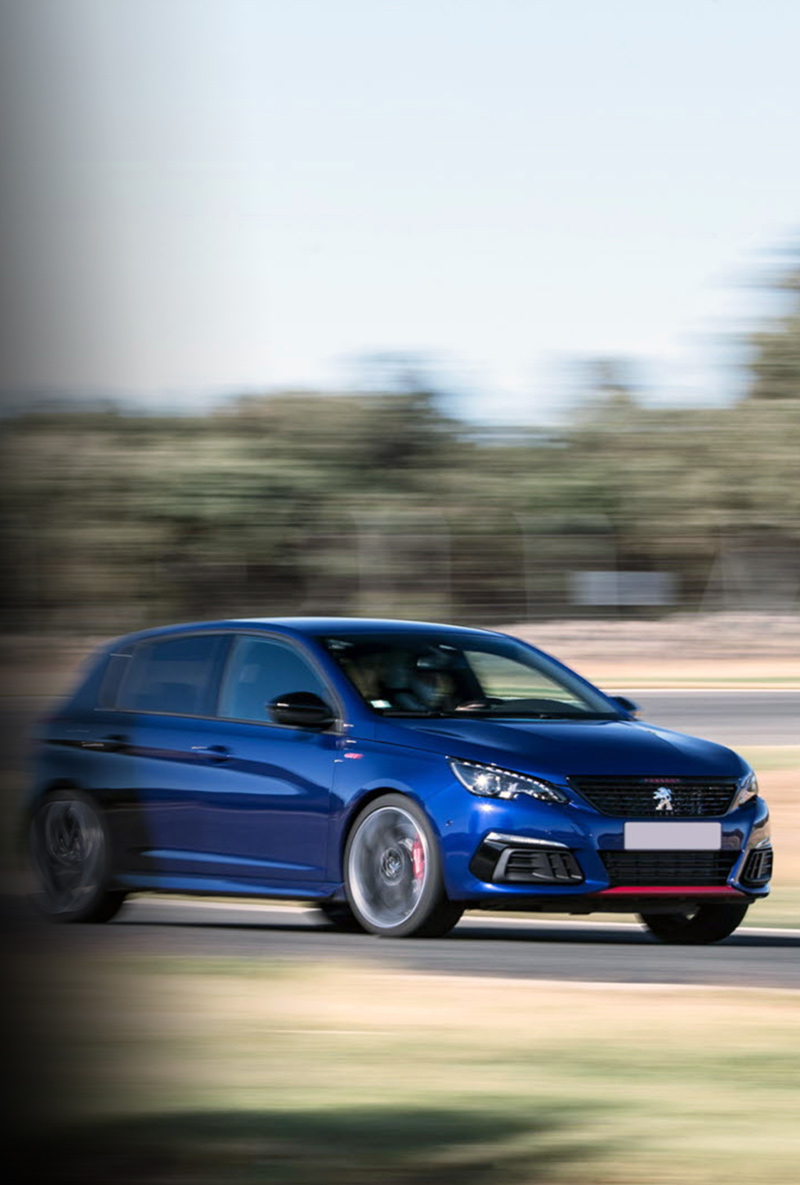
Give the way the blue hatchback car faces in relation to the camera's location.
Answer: facing the viewer and to the right of the viewer
